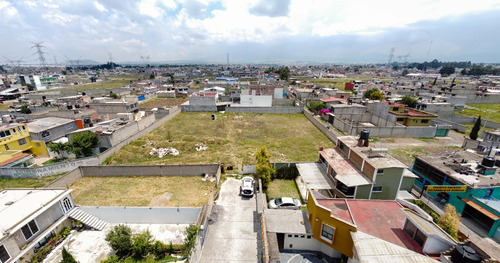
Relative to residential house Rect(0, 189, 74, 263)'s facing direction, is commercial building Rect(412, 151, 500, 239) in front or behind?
in front

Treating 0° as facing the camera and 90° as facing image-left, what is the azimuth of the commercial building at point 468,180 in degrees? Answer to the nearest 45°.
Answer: approximately 45°

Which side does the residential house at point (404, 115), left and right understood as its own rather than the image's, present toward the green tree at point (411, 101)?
back

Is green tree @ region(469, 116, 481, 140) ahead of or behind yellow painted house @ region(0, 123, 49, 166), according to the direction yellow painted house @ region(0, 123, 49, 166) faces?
ahead

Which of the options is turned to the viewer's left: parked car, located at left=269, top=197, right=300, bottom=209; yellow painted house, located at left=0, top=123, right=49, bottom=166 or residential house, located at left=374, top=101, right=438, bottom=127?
the parked car

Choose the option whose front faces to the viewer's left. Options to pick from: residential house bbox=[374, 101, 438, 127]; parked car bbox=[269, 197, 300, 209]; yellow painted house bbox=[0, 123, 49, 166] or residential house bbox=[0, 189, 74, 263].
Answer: the parked car

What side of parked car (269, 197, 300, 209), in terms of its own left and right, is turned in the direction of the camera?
left

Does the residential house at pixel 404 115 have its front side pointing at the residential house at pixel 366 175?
yes

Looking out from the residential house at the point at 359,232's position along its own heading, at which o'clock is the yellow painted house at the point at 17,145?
The yellow painted house is roughly at 1 o'clock from the residential house.

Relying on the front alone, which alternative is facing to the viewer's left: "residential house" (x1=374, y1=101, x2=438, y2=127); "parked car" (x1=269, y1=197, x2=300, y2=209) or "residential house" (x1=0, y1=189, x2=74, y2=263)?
the parked car

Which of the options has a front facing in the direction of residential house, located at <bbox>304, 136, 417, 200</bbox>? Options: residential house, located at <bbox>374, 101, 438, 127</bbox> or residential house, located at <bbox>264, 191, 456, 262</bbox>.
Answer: residential house, located at <bbox>374, 101, 438, 127</bbox>

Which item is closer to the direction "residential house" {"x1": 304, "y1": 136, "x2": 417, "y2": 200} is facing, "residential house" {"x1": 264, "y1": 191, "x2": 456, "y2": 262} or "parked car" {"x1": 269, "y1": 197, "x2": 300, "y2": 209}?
the parked car

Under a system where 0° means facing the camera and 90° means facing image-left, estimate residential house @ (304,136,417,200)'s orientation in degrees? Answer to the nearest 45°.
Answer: approximately 45°
